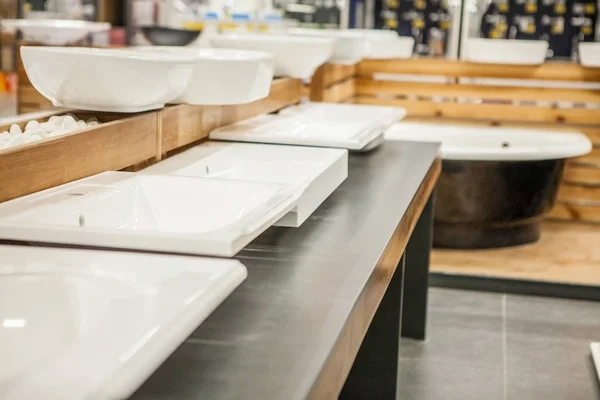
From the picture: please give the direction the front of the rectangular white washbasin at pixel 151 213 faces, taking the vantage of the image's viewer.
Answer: facing to the right of the viewer

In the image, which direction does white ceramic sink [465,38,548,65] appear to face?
toward the camera

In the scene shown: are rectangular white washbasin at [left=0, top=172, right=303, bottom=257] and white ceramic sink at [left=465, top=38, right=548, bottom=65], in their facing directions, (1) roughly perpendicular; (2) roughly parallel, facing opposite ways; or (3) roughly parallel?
roughly perpendicular

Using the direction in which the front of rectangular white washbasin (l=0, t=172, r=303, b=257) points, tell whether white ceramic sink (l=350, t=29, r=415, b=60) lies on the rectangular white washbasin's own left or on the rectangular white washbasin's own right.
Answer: on the rectangular white washbasin's own left

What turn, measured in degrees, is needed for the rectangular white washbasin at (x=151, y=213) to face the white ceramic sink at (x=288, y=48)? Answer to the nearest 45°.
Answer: approximately 90° to its left

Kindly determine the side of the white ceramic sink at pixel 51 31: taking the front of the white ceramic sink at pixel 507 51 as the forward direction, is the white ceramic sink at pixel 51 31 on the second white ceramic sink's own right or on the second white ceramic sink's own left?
on the second white ceramic sink's own right

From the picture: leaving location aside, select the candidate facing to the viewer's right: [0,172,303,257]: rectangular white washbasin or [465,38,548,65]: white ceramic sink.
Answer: the rectangular white washbasin

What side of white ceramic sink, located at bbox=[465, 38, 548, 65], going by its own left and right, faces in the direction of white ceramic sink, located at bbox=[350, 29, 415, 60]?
right

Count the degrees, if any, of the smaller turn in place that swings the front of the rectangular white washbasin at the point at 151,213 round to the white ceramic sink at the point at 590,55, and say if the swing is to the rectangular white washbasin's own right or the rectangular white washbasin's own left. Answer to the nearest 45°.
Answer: approximately 45° to the rectangular white washbasin's own left

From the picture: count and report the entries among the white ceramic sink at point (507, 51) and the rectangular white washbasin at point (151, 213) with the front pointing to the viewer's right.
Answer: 1

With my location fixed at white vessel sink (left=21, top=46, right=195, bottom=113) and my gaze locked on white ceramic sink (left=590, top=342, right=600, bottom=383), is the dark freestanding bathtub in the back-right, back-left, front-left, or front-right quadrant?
front-left

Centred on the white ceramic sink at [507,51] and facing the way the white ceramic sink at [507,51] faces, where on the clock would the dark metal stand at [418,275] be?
The dark metal stand is roughly at 12 o'clock from the white ceramic sink.
